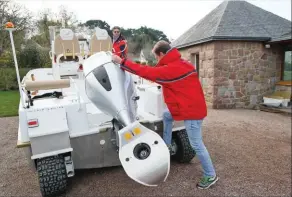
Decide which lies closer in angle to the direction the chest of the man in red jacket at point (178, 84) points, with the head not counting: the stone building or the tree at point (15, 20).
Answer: the tree

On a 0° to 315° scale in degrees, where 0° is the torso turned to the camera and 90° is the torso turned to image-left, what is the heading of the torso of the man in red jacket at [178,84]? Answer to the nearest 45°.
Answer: approximately 90°

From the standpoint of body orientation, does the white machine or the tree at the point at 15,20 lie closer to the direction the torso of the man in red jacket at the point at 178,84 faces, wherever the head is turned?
the white machine

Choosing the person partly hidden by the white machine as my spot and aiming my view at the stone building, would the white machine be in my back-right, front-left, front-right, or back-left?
back-right

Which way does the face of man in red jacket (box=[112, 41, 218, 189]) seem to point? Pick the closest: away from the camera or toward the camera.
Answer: away from the camera

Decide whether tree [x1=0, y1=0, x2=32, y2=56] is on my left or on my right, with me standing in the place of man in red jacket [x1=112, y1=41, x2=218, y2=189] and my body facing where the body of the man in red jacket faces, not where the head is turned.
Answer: on my right

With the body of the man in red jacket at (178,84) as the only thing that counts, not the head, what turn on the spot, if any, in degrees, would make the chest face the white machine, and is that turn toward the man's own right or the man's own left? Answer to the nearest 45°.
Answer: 0° — they already face it

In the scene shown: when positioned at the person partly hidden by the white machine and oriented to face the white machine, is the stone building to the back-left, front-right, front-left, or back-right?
back-left
